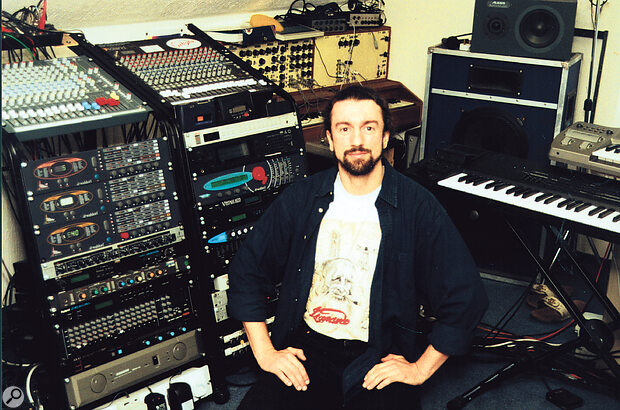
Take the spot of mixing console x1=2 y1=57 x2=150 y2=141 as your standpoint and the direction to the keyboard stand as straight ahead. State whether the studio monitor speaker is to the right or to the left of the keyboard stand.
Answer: left

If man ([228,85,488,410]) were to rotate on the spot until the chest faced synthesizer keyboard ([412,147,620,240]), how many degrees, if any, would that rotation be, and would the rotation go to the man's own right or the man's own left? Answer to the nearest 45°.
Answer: approximately 135° to the man's own left

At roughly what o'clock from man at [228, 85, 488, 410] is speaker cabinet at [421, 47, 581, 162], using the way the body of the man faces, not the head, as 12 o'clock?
The speaker cabinet is roughly at 7 o'clock from the man.

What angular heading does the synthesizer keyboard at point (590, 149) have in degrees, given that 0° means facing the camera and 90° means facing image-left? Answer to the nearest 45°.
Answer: approximately 45°

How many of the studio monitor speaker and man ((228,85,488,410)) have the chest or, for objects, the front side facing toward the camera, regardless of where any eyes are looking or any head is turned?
2

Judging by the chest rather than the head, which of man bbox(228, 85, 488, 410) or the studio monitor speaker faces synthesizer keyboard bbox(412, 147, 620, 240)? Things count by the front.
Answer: the studio monitor speaker

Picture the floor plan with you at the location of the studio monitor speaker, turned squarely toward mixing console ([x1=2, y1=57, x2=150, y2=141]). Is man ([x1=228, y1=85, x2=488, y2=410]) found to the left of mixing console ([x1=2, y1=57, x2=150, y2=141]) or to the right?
left

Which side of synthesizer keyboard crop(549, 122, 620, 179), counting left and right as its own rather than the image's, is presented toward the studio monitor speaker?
right

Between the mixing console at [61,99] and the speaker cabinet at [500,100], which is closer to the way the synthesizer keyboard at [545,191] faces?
the mixing console

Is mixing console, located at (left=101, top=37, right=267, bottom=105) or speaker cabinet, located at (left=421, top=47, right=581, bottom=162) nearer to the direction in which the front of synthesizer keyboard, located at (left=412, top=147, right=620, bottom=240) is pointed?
the mixing console

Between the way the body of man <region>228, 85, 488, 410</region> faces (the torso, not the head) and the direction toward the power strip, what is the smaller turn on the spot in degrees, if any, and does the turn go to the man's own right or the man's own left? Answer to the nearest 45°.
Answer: approximately 90° to the man's own right

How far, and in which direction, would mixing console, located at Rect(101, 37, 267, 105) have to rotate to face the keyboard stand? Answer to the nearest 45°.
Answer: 0° — it already faces it

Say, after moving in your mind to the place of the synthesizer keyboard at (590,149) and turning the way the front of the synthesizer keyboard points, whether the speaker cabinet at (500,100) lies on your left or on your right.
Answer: on your right
